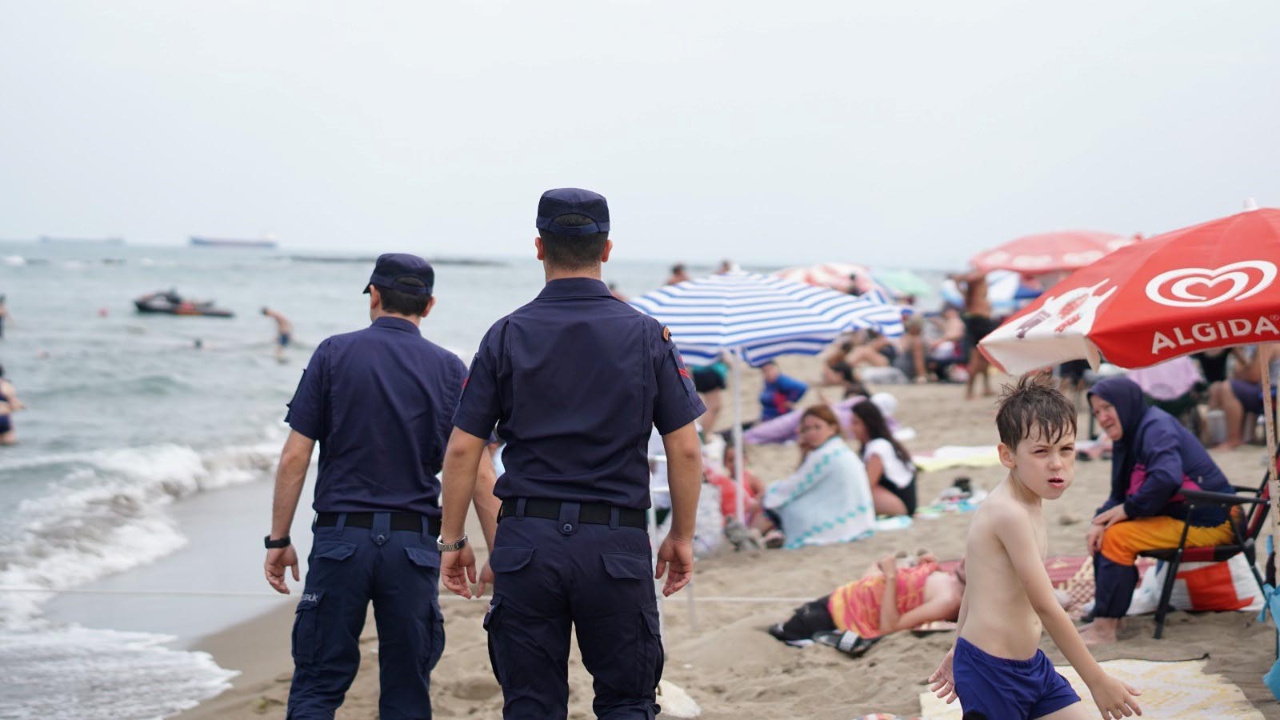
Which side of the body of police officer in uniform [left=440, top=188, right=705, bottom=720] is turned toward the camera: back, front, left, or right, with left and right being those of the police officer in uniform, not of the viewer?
back

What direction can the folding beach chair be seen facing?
to the viewer's left

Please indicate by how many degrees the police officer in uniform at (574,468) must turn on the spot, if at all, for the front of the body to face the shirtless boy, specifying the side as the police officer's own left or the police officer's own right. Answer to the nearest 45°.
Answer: approximately 90° to the police officer's own right

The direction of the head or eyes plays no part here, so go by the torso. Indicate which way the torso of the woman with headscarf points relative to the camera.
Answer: to the viewer's left
